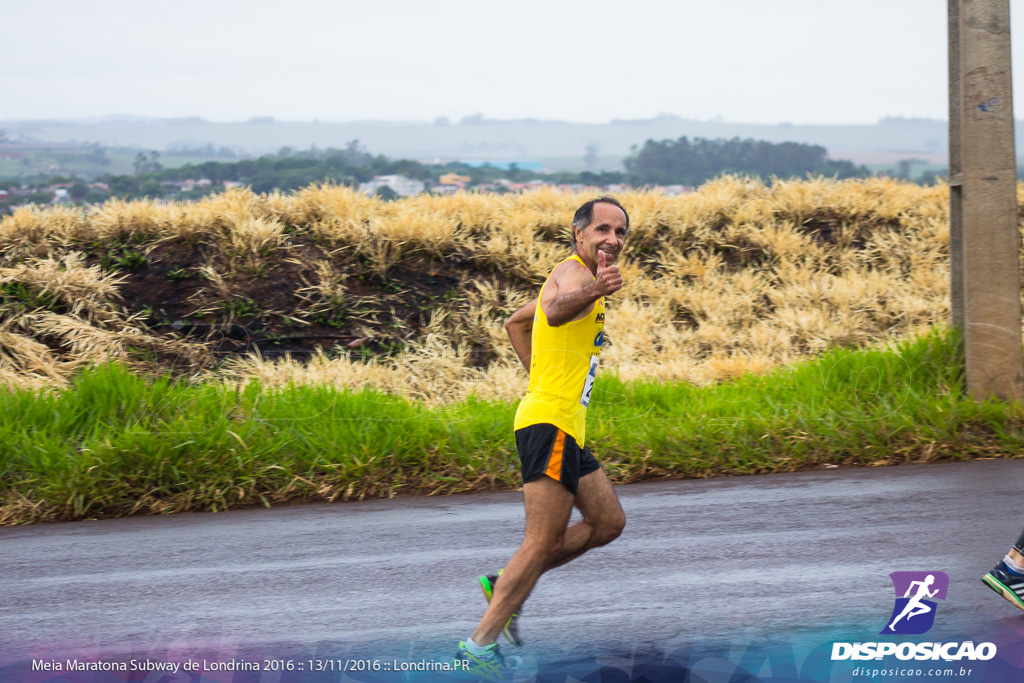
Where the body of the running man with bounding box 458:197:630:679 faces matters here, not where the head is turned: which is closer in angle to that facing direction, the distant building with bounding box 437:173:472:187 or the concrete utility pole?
the concrete utility pole

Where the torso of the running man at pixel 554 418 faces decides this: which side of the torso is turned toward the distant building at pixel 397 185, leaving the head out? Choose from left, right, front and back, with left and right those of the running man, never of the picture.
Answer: left

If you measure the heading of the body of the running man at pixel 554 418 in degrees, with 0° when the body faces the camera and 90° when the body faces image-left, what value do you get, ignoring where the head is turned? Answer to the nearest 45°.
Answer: approximately 270°

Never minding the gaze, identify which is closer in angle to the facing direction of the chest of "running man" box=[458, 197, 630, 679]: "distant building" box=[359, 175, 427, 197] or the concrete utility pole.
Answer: the concrete utility pole

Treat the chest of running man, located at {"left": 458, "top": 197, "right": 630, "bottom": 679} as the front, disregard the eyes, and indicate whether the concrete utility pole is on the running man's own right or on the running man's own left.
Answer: on the running man's own left

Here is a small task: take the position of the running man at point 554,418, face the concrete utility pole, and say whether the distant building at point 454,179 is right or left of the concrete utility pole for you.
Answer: left

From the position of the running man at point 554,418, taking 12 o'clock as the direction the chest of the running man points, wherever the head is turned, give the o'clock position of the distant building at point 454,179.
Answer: The distant building is roughly at 9 o'clock from the running man.
